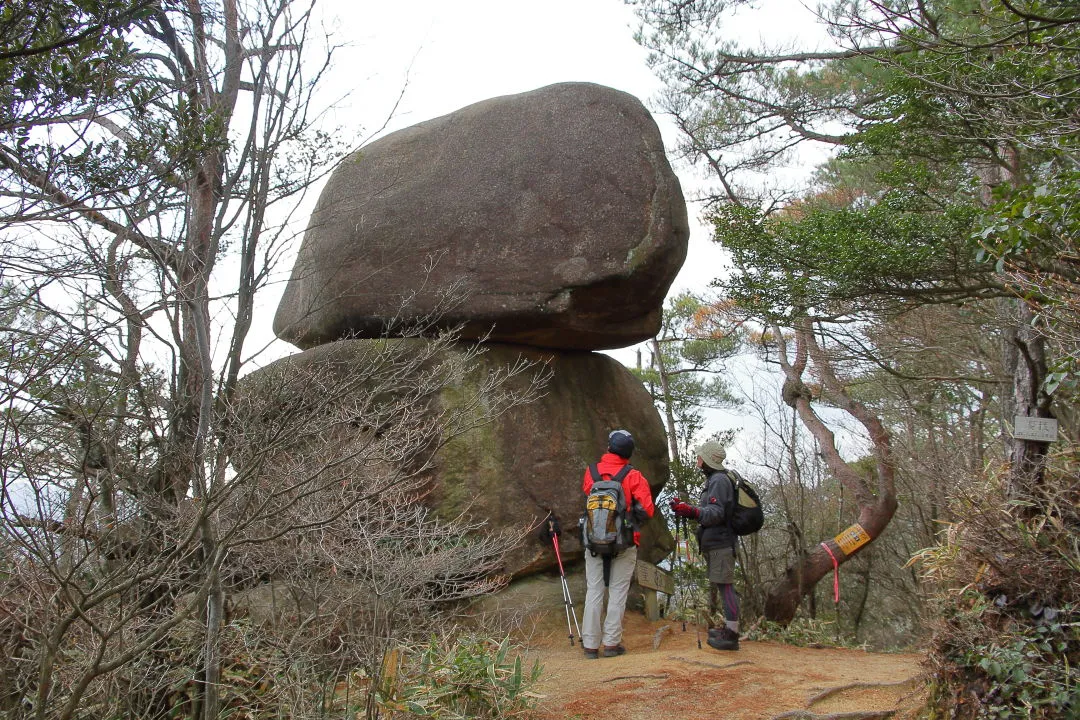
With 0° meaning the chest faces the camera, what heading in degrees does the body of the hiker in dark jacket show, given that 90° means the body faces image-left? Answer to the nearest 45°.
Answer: approximately 90°

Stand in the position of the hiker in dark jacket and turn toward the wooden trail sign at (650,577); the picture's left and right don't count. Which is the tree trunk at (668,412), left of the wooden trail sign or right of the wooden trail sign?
right

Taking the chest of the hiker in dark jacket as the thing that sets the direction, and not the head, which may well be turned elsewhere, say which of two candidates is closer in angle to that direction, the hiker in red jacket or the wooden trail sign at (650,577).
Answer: the hiker in red jacket

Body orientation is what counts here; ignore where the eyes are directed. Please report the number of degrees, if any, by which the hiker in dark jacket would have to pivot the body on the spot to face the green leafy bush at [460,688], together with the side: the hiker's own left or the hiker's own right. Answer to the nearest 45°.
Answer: approximately 45° to the hiker's own left

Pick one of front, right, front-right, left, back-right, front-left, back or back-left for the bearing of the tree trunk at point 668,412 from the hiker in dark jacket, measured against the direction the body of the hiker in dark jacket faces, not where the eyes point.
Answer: right

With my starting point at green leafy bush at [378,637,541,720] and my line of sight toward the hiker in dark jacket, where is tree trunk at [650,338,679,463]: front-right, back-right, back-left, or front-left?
front-left

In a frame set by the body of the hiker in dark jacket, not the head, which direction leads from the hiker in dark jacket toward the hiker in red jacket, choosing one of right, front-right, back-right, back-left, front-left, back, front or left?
front
